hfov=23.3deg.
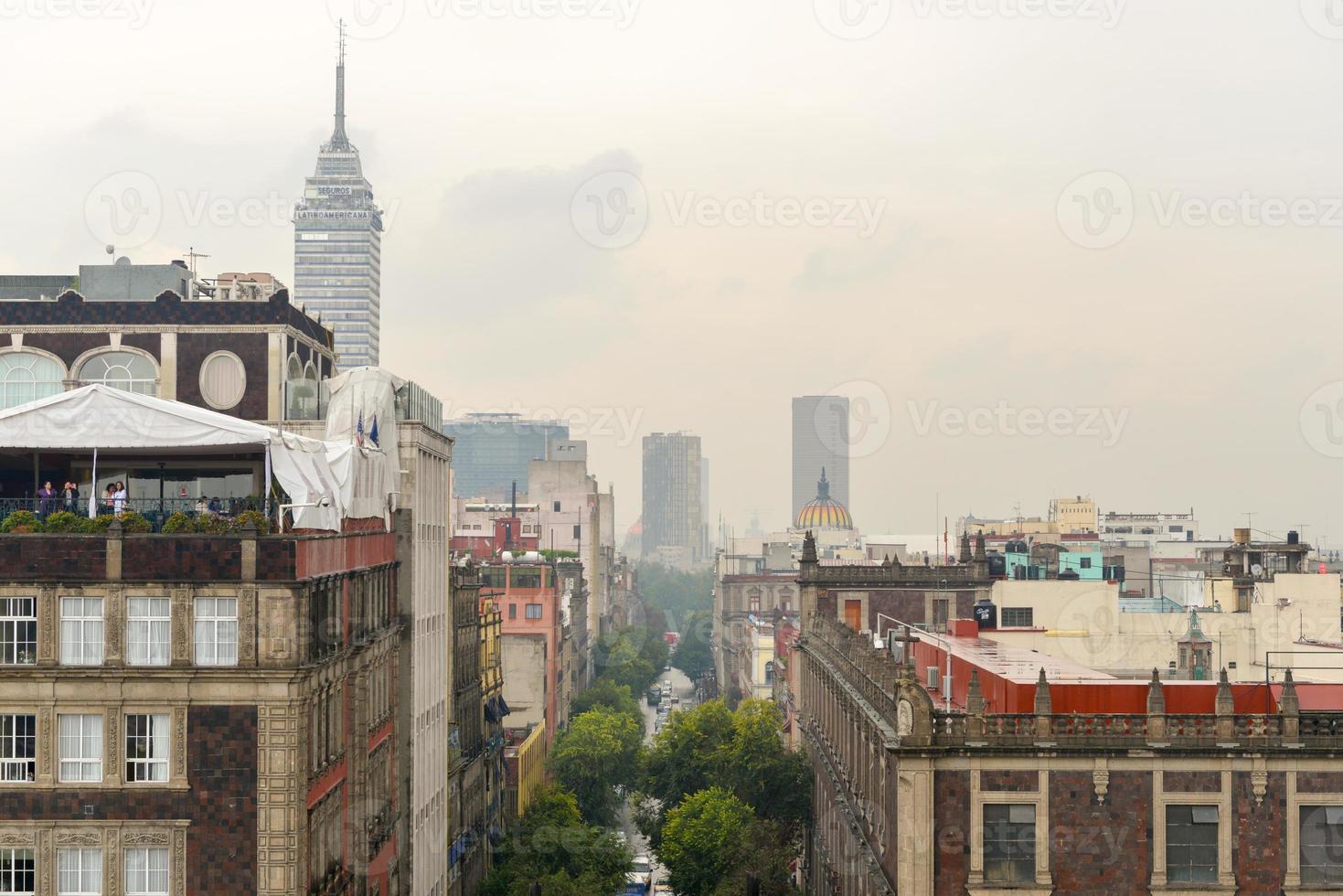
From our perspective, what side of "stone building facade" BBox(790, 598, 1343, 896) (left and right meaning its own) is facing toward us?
front

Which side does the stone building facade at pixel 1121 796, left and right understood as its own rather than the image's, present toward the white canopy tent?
right

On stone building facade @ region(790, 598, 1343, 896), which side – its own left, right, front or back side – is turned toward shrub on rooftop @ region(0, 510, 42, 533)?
right
